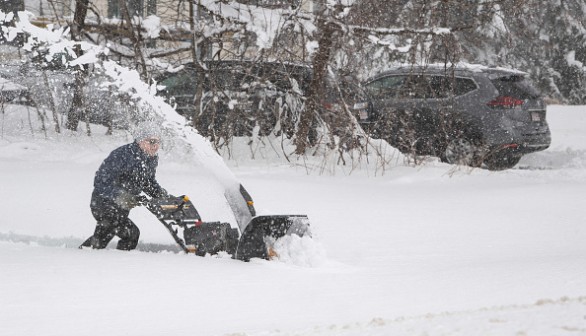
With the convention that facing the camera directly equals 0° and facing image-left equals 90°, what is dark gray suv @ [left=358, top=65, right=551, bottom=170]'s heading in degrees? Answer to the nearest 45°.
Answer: approximately 135°

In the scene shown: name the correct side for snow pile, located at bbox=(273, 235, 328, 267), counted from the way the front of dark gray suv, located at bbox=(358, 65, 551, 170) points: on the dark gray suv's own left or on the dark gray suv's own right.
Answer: on the dark gray suv's own left

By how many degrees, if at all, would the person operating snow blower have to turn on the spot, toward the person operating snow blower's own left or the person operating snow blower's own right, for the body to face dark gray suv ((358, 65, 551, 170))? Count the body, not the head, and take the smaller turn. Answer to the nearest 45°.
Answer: approximately 45° to the person operating snow blower's own left

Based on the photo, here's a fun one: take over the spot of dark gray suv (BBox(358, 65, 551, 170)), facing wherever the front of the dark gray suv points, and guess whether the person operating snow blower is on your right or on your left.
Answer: on your left

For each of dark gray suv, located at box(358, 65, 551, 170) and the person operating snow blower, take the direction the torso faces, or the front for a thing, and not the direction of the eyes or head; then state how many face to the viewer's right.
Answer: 1

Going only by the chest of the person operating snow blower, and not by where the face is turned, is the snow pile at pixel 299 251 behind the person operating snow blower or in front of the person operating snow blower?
in front

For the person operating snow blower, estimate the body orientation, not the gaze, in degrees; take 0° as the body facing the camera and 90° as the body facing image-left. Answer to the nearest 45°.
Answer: approximately 270°

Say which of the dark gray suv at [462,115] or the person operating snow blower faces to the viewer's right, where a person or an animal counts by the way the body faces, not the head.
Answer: the person operating snow blower
